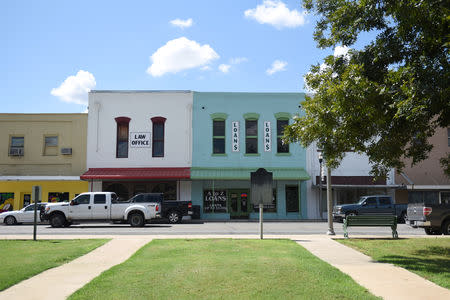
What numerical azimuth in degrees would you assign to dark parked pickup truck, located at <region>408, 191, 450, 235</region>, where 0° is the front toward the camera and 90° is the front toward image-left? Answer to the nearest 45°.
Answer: approximately 225°

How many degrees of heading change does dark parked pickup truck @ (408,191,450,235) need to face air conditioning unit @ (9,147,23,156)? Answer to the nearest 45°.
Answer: approximately 135° to its left

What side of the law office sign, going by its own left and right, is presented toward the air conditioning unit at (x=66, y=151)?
right

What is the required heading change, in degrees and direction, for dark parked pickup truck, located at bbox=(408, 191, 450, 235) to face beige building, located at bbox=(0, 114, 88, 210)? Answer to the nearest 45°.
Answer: approximately 135° to its left

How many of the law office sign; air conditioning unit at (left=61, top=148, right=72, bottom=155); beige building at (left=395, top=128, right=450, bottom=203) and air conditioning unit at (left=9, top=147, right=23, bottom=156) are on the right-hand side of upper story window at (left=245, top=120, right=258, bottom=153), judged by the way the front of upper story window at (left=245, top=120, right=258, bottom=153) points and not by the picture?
3

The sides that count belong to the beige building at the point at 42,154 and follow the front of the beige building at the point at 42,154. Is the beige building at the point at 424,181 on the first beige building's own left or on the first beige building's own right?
on the first beige building's own left

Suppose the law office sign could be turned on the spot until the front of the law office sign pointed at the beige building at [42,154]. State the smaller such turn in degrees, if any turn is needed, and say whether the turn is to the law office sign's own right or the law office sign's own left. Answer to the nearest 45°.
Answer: approximately 90° to the law office sign's own right

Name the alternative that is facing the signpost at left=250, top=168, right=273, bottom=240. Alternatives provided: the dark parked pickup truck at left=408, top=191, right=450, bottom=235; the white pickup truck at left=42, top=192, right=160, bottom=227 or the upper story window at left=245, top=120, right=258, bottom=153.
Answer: the upper story window

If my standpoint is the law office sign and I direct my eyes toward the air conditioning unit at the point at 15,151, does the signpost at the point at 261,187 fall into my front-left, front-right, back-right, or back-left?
back-left

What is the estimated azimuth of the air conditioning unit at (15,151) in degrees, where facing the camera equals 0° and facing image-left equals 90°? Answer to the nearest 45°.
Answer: approximately 0°

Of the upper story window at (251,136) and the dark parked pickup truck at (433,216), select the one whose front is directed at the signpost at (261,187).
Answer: the upper story window

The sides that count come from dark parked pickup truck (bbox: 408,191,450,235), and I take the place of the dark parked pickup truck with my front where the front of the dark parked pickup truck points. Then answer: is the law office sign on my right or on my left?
on my left

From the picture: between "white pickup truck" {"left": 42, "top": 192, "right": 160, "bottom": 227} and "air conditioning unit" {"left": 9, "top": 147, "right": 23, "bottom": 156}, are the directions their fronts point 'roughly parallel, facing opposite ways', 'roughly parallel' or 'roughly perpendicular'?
roughly perpendicular

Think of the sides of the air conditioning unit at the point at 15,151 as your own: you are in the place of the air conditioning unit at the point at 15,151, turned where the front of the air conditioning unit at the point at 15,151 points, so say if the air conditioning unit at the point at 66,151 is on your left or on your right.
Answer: on your left
